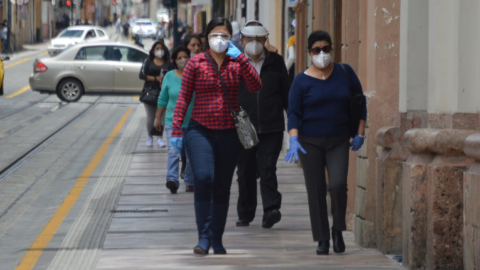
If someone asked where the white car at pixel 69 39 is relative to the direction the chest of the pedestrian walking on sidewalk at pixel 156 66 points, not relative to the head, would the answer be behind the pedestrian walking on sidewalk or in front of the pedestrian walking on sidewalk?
behind

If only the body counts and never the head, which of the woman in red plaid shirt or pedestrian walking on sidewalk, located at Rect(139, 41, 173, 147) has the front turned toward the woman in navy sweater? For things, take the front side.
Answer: the pedestrian walking on sidewalk

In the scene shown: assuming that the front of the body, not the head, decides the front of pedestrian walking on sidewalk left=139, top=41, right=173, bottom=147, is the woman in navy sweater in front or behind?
in front

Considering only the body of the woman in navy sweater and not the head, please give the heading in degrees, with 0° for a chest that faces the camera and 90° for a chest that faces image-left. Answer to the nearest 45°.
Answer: approximately 0°

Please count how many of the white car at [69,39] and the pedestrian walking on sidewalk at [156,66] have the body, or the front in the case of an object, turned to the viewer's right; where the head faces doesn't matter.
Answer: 0

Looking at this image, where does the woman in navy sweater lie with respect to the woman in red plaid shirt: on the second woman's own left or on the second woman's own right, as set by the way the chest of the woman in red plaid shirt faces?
on the second woman's own left

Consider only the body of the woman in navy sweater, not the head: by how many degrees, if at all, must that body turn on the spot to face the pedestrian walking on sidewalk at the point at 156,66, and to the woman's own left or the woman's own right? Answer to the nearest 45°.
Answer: approximately 180°

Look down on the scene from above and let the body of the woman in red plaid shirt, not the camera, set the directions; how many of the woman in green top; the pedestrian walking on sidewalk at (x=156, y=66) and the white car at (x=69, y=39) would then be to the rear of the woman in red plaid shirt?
3

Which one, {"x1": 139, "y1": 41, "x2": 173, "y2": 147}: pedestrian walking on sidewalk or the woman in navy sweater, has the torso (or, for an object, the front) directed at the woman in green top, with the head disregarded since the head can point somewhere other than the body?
the pedestrian walking on sidewalk

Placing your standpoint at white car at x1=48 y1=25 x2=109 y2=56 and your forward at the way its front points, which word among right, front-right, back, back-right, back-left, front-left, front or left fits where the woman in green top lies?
front-left

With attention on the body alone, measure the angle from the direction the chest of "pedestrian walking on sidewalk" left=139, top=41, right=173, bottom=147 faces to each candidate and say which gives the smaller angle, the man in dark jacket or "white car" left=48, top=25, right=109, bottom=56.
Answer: the man in dark jacket

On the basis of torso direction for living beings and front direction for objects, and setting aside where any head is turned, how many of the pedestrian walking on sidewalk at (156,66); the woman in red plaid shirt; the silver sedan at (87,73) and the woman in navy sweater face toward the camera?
3
